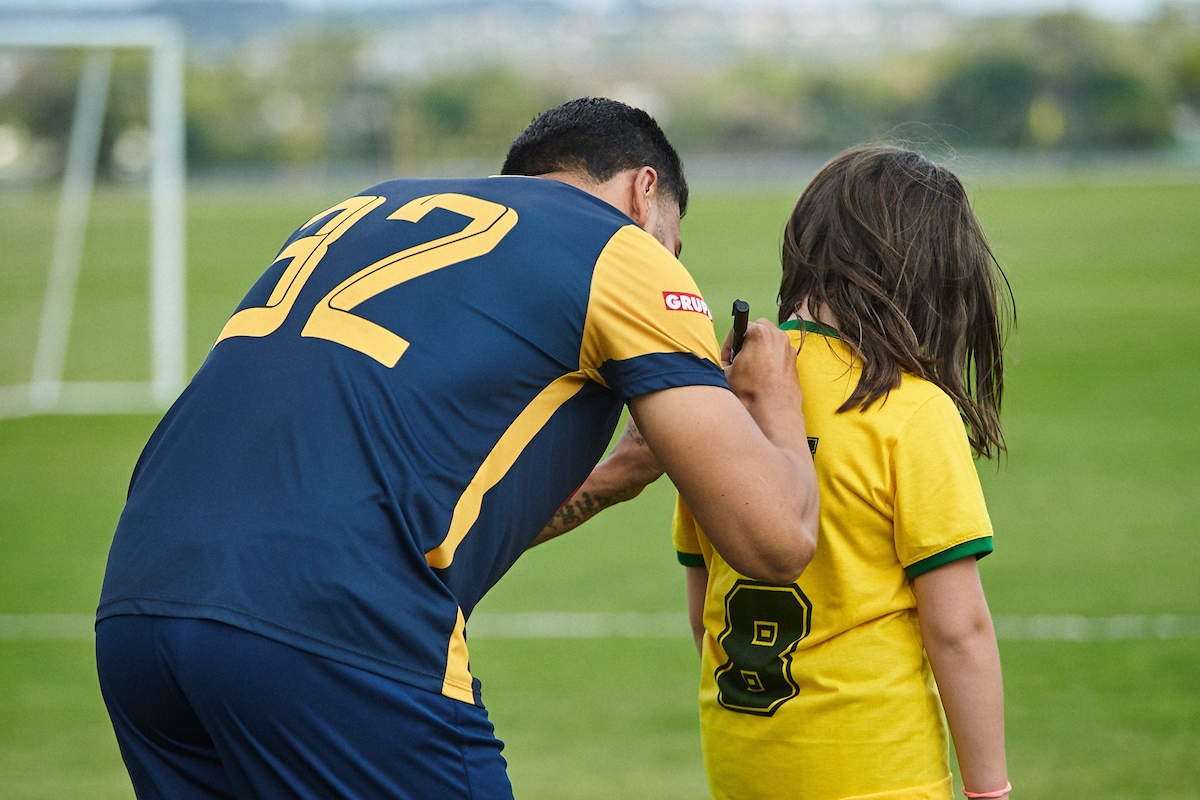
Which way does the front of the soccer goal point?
to the viewer's right

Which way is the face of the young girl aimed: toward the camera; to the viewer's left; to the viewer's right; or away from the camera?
away from the camera

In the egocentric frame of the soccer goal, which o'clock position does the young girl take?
The young girl is roughly at 3 o'clock from the soccer goal.

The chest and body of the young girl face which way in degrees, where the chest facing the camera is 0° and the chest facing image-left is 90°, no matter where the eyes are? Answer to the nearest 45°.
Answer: approximately 225°

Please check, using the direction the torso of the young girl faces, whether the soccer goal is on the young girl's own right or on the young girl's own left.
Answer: on the young girl's own left
